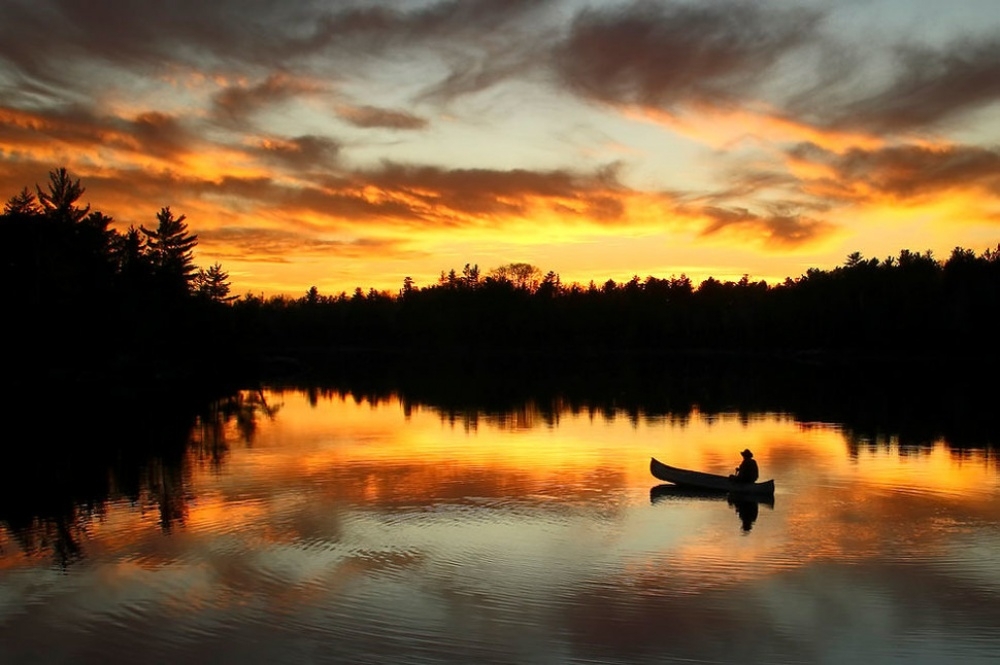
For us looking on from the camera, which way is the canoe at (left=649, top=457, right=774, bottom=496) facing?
facing to the left of the viewer
